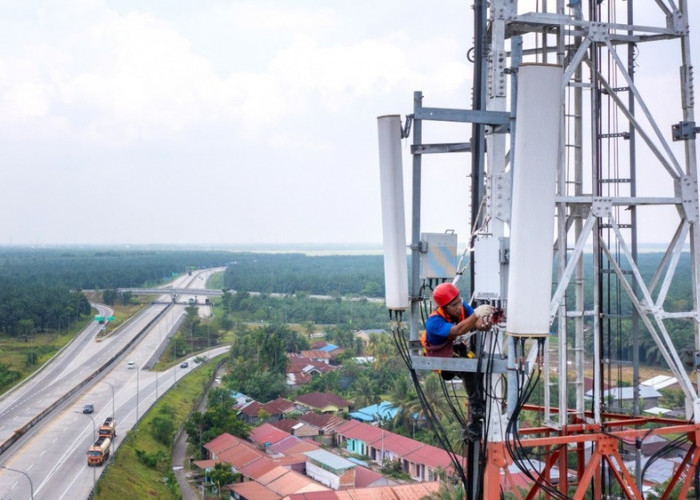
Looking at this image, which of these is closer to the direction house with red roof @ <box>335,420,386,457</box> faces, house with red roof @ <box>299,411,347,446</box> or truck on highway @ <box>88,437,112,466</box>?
the truck on highway

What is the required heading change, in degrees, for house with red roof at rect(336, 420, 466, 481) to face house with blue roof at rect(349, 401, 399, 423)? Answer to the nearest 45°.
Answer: approximately 135° to its right

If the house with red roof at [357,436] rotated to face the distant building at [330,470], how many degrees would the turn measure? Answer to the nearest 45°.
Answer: approximately 45° to its left

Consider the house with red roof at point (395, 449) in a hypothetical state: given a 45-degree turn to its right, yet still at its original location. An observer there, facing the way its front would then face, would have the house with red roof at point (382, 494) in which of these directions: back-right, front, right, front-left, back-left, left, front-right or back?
left

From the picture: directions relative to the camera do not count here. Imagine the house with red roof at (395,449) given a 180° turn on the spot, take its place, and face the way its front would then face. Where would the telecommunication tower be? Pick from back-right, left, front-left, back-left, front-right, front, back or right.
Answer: back-right

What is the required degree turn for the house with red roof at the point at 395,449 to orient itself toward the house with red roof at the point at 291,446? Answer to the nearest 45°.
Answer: approximately 45° to its right

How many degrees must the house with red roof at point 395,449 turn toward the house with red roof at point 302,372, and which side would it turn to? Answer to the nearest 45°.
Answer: approximately 135° to its right

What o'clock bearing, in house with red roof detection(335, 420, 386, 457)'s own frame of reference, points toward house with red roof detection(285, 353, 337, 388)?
house with red roof detection(285, 353, 337, 388) is roughly at 4 o'clock from house with red roof detection(335, 420, 386, 457).

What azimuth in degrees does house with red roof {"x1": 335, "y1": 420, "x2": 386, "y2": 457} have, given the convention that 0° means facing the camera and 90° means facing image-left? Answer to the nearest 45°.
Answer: approximately 45°

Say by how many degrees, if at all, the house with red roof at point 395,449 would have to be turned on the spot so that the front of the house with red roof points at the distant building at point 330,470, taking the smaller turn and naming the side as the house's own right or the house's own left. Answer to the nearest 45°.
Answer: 0° — it already faces it

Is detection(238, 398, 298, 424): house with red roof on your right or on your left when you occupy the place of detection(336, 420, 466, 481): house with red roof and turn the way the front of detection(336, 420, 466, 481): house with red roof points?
on your right

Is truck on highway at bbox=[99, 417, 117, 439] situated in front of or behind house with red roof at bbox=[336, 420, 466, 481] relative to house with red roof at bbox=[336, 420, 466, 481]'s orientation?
in front
